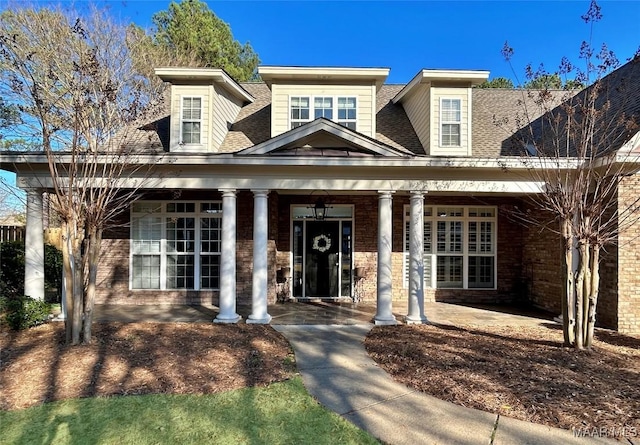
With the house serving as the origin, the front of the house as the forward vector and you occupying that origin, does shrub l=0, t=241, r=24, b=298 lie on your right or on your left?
on your right

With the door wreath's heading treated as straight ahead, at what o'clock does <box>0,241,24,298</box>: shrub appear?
The shrub is roughly at 3 o'clock from the door wreath.

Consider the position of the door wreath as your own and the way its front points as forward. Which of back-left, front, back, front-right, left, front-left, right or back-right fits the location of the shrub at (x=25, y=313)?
front-right

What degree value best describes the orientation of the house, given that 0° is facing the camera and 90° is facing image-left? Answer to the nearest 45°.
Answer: approximately 0°

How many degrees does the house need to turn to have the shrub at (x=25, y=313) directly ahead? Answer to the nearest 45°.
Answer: approximately 45° to its right

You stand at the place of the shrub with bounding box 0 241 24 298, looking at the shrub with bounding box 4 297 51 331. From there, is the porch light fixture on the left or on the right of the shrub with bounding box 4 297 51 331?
left

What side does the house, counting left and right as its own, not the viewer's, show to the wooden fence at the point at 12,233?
right
